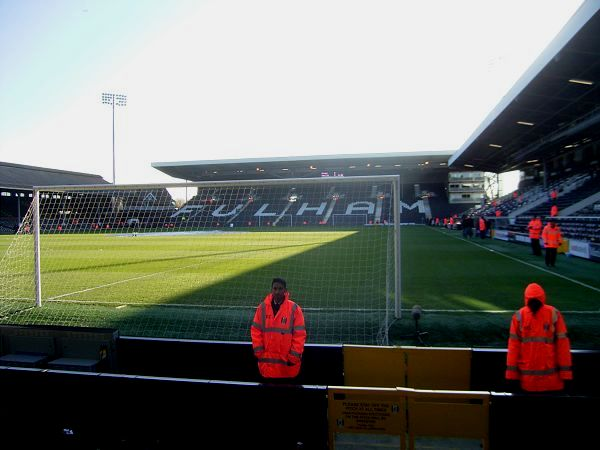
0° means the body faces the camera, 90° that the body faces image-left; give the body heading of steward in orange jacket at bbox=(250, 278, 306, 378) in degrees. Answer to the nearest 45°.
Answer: approximately 0°

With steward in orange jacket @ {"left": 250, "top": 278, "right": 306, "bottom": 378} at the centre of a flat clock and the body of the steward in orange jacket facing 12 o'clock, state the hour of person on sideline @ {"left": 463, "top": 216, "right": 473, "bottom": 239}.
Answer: The person on sideline is roughly at 7 o'clock from the steward in orange jacket.

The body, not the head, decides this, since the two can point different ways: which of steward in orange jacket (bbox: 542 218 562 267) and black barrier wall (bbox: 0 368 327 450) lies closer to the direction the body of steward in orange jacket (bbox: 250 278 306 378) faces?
the black barrier wall

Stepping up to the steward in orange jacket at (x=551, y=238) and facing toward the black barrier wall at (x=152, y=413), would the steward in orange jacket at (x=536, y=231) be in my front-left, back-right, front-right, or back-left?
back-right

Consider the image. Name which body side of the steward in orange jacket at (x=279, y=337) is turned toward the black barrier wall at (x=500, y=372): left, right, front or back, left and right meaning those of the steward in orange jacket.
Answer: left

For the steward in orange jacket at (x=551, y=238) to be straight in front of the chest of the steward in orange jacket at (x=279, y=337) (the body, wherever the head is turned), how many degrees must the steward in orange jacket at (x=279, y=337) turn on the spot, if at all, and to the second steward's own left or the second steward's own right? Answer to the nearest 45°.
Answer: approximately 135° to the second steward's own left
